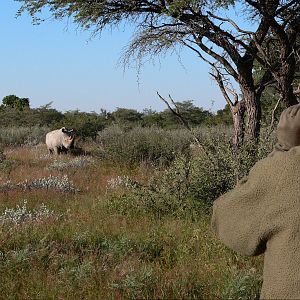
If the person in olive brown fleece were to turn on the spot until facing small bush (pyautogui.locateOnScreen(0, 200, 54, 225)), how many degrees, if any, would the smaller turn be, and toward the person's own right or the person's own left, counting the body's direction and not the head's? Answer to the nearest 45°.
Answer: approximately 45° to the person's own left

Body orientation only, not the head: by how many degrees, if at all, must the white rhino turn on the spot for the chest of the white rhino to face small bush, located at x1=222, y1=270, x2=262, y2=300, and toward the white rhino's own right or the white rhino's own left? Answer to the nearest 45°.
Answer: approximately 45° to the white rhino's own right

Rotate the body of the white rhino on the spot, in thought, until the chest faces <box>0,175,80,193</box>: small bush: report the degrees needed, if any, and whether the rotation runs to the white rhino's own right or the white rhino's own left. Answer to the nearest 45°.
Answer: approximately 45° to the white rhino's own right

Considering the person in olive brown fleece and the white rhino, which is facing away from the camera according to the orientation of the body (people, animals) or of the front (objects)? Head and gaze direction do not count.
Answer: the person in olive brown fleece

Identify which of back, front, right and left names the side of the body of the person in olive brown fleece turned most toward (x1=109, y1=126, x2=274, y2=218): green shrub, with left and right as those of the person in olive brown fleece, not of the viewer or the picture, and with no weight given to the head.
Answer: front

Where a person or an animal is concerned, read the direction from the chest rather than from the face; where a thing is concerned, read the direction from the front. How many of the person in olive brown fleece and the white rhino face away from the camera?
1

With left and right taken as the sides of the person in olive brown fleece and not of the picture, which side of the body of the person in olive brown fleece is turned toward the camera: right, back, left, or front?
back

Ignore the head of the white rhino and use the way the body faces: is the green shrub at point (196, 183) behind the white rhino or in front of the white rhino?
in front

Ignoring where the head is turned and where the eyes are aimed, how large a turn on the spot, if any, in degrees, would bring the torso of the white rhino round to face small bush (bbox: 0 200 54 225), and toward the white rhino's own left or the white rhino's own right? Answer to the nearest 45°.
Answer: approximately 45° to the white rhino's own right
